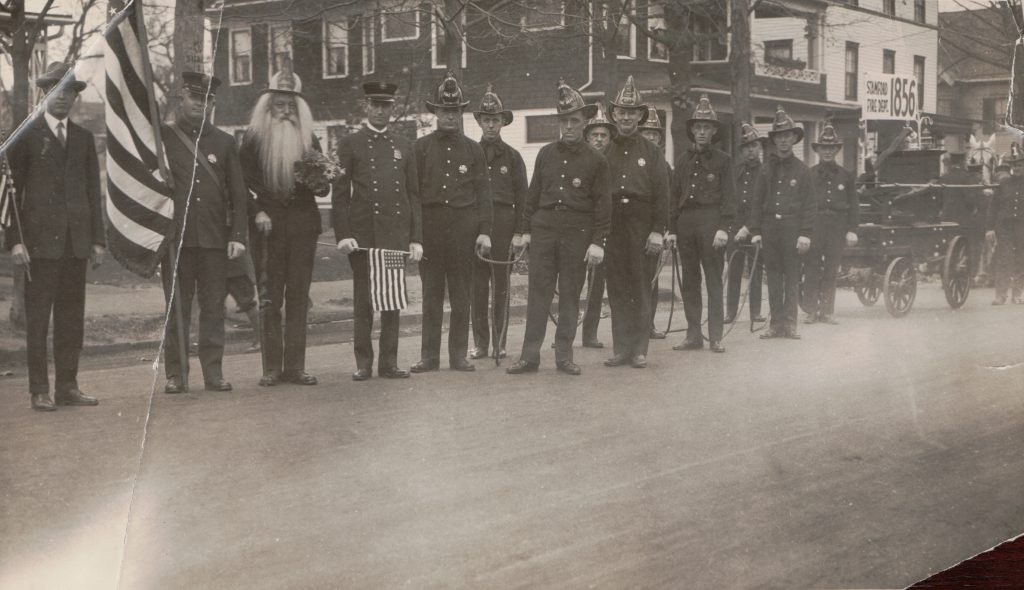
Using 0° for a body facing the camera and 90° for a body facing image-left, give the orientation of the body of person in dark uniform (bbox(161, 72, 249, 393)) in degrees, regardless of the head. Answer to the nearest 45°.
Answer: approximately 0°

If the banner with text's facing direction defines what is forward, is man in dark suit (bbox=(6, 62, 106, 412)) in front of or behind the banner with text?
in front

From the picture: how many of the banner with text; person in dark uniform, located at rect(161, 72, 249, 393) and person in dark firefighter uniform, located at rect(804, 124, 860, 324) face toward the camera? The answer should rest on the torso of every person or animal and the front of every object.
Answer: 3

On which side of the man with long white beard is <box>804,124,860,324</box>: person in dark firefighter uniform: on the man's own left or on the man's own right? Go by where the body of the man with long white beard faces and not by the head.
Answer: on the man's own left

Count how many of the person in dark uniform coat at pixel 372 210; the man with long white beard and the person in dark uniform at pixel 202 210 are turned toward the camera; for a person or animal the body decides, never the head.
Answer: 3
